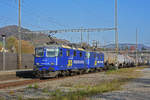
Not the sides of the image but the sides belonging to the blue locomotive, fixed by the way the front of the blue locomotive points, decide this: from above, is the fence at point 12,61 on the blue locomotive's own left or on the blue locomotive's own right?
on the blue locomotive's own right
